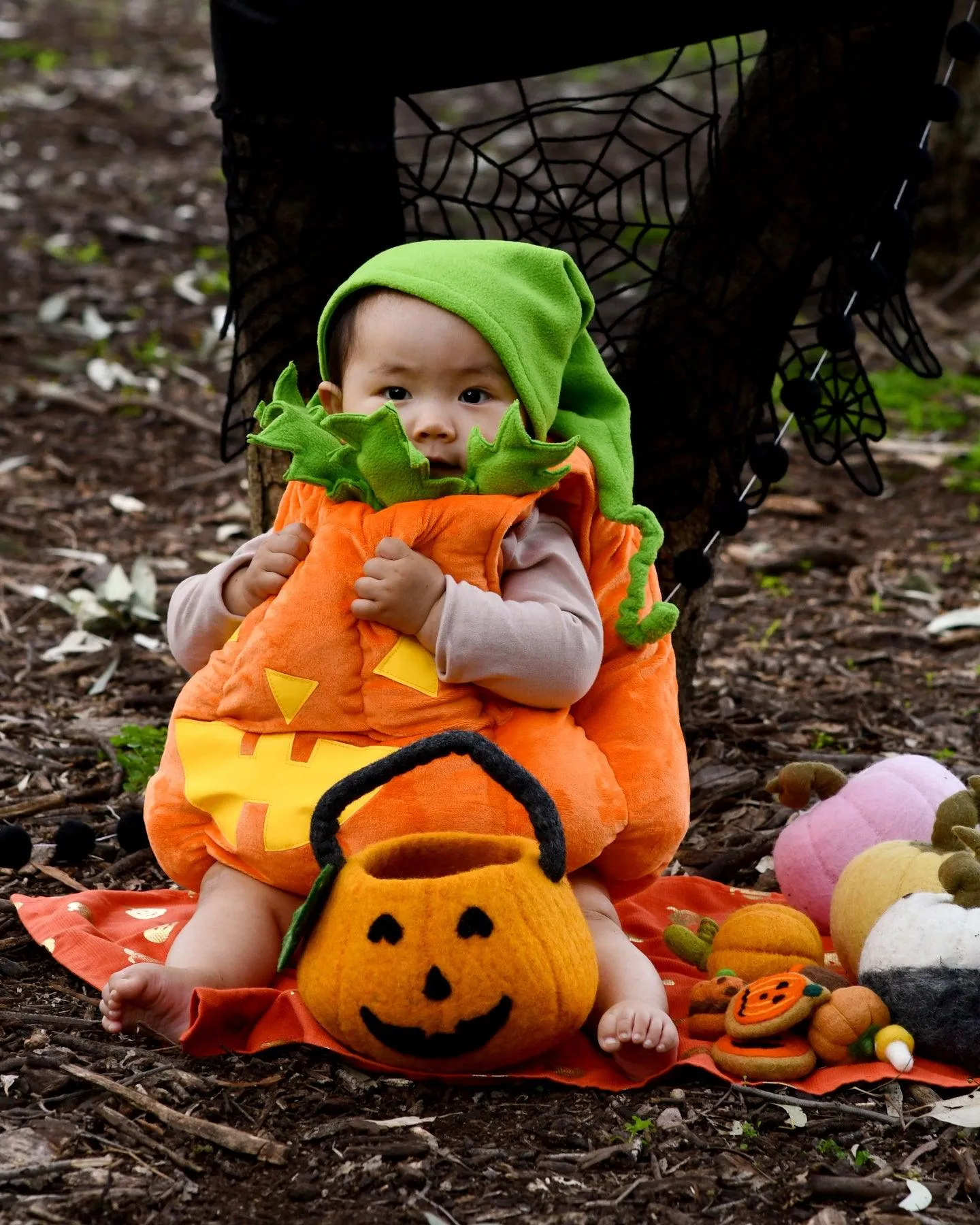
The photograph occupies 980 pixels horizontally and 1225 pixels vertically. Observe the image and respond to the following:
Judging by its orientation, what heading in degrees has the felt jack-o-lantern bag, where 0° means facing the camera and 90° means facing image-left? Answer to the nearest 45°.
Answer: approximately 0°

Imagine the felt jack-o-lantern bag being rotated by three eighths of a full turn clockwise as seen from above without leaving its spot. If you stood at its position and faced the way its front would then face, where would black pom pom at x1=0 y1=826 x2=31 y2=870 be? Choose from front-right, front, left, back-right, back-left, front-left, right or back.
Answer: front

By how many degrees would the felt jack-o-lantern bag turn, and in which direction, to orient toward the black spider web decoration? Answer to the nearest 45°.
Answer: approximately 180°

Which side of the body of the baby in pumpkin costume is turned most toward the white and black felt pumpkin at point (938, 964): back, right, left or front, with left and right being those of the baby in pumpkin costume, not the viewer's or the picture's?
left

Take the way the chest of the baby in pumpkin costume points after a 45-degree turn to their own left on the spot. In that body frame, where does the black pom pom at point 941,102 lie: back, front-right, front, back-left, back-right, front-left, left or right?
back-left

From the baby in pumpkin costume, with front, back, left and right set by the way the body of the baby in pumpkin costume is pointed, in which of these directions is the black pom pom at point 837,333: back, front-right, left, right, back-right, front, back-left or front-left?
back

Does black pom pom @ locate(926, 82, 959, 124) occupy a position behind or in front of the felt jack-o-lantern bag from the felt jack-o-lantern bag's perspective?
behind

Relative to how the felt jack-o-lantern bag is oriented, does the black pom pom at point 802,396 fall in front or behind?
behind
